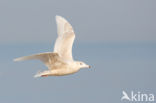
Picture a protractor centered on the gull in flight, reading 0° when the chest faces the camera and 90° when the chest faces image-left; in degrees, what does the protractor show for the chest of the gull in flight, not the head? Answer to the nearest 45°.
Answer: approximately 270°
